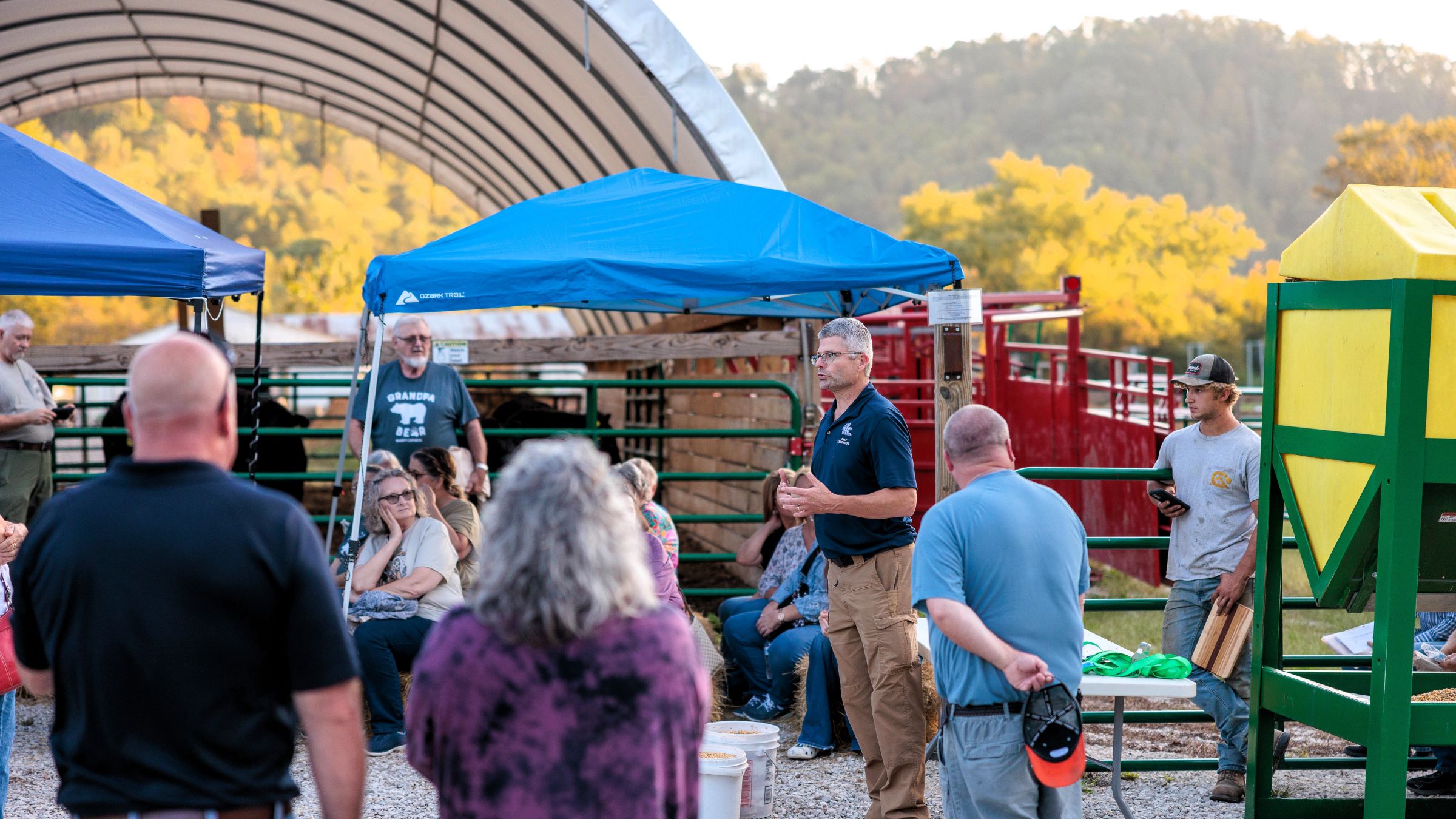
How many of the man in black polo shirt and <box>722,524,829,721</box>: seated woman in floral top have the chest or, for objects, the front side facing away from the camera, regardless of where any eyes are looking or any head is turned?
1

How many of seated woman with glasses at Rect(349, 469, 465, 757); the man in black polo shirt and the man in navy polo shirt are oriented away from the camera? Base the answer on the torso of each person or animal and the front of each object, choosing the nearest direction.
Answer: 1

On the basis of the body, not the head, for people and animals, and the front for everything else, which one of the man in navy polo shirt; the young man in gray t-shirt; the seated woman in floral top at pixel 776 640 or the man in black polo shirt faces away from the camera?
the man in black polo shirt

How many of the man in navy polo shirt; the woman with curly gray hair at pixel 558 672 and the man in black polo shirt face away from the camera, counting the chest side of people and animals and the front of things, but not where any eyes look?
2

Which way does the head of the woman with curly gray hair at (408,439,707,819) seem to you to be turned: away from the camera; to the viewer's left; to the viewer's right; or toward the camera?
away from the camera

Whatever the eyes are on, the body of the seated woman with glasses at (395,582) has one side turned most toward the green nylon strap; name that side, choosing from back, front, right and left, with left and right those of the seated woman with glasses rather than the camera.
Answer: left

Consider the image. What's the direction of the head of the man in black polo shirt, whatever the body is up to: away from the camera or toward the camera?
away from the camera

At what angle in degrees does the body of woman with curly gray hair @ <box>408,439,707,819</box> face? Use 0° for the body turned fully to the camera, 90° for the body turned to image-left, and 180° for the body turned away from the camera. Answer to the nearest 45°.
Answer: approximately 180°

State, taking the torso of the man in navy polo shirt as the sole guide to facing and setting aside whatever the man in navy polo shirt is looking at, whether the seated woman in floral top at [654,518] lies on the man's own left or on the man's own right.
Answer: on the man's own right

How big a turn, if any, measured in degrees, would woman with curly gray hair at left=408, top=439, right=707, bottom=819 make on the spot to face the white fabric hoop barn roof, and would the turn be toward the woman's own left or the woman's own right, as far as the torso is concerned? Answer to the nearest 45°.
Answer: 0° — they already face it

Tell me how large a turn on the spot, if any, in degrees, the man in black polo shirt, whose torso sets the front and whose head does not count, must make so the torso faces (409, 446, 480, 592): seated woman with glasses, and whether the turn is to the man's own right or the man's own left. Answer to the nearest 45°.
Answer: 0° — they already face them

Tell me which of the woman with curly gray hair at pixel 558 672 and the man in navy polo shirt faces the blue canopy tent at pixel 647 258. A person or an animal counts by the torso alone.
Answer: the woman with curly gray hair

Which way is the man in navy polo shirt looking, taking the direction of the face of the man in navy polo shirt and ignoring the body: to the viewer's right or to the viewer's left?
to the viewer's left

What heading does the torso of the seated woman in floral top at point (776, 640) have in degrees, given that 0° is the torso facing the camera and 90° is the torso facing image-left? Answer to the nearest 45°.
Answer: approximately 45°

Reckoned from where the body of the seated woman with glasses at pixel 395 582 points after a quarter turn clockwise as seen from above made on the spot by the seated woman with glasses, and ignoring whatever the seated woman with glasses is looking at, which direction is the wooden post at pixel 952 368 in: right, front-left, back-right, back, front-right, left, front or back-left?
back-right

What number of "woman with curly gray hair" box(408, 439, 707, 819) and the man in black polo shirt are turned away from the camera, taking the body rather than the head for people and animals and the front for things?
2

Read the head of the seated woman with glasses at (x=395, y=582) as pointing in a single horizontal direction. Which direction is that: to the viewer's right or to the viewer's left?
to the viewer's right

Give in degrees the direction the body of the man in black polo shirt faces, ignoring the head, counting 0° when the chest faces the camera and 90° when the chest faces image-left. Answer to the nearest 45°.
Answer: approximately 180°
